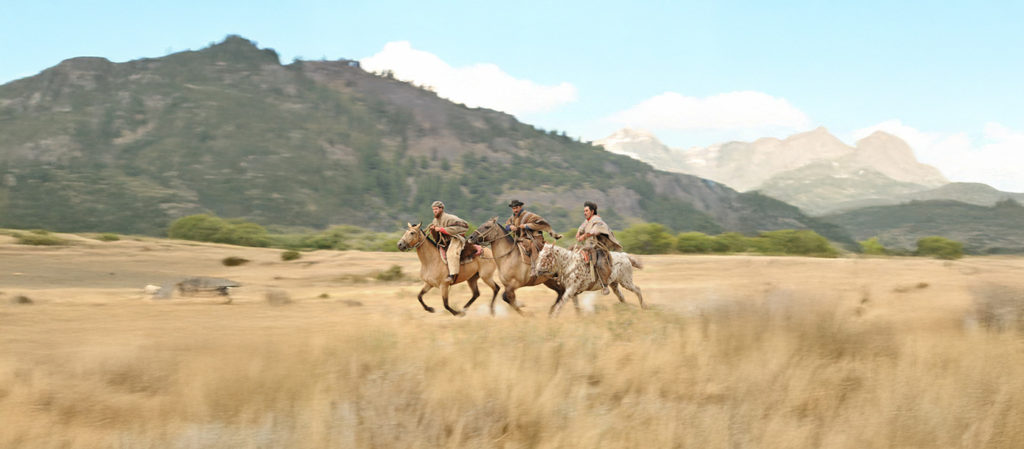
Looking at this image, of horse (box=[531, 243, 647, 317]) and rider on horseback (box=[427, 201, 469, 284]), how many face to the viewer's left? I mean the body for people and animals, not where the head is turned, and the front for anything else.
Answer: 2

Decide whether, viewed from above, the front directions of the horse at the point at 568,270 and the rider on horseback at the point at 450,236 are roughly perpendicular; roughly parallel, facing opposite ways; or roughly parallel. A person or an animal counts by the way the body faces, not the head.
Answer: roughly parallel

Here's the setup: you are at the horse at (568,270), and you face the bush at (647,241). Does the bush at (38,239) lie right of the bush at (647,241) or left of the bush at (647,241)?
left

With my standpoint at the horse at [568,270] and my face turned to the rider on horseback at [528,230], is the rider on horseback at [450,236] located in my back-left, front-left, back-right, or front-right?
front-left

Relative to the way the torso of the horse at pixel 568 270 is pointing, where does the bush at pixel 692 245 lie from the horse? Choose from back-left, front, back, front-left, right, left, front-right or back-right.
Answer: right

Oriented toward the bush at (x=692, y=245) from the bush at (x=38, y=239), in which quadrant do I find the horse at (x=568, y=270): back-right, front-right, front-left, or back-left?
front-right

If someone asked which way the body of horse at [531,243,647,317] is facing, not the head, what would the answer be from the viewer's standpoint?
to the viewer's left

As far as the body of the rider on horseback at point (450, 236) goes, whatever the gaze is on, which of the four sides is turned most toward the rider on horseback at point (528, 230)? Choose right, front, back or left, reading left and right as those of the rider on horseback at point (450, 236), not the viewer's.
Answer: back

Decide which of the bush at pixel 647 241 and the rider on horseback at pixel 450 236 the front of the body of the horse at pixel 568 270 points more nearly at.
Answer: the rider on horseback

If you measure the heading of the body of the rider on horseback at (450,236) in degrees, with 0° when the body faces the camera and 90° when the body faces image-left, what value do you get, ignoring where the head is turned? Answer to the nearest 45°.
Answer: approximately 90°

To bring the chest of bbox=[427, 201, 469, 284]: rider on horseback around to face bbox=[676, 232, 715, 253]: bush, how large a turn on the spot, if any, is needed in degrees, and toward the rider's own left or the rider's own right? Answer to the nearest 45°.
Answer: approximately 135° to the rider's own right

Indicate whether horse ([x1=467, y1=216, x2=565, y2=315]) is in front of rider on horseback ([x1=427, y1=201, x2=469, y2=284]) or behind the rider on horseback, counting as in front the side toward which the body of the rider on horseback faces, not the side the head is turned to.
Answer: behind
